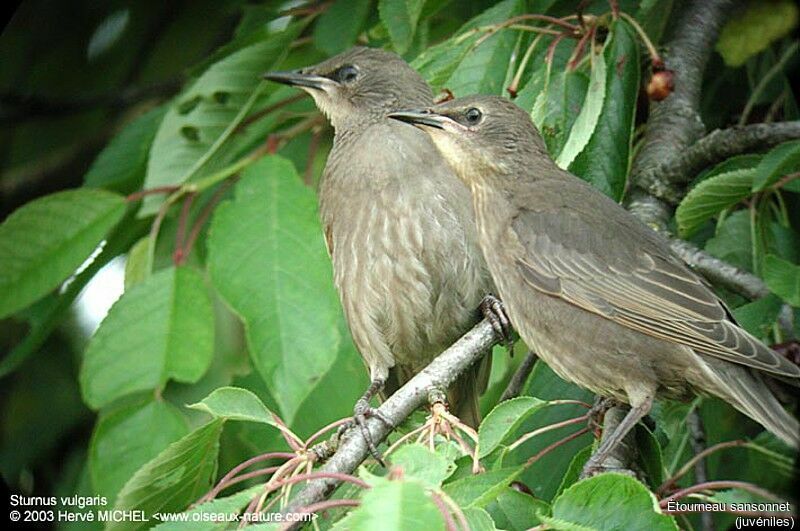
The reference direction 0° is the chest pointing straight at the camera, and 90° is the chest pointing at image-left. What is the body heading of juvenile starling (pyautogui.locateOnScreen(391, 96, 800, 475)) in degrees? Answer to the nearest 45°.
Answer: approximately 90°

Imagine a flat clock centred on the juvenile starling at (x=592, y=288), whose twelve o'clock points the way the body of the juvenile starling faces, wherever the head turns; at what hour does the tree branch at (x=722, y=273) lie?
The tree branch is roughly at 5 o'clock from the juvenile starling.

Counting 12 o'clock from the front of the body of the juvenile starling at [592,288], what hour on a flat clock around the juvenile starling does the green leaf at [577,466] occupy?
The green leaf is roughly at 9 o'clock from the juvenile starling.

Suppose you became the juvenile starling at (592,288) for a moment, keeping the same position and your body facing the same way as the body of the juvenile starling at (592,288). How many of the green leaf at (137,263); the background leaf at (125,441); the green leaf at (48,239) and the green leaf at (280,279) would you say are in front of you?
4

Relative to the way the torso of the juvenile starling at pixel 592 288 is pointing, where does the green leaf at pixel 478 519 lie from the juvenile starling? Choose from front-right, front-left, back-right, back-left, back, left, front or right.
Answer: left

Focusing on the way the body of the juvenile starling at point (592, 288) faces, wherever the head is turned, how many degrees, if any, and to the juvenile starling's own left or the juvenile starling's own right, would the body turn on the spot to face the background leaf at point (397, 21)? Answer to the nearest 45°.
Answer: approximately 45° to the juvenile starling's own right

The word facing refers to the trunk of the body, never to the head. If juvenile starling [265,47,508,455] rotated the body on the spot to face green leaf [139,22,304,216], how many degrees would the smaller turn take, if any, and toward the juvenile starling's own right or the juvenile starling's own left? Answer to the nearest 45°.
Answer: approximately 90° to the juvenile starling's own right

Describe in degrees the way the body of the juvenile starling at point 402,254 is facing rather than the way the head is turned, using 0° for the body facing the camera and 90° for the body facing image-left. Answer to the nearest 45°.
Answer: approximately 45°

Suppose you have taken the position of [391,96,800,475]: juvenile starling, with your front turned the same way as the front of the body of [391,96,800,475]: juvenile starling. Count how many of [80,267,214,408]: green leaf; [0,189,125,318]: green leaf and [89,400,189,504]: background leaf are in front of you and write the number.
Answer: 3

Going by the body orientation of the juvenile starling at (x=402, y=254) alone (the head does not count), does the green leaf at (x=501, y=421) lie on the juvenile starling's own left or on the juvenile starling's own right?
on the juvenile starling's own left

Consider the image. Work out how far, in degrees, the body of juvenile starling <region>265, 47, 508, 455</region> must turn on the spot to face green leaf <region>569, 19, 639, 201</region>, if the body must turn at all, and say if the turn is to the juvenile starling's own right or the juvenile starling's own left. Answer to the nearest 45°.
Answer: approximately 135° to the juvenile starling's own left
